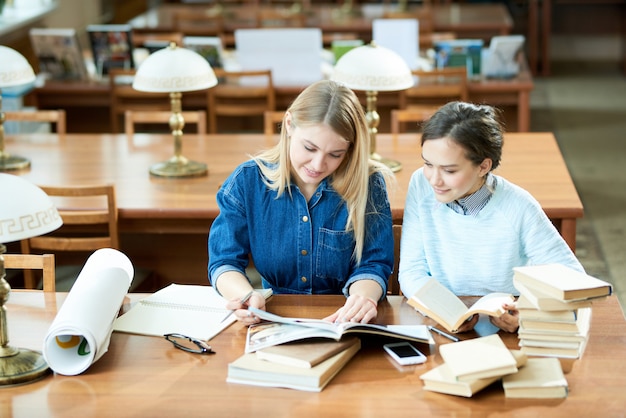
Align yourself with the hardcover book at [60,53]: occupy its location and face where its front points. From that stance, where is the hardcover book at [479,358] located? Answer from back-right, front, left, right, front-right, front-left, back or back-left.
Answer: front

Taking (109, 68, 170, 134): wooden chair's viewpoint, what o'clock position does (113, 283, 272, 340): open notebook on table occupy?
The open notebook on table is roughly at 6 o'clock from the wooden chair.

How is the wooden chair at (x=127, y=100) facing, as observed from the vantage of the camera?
facing away from the viewer

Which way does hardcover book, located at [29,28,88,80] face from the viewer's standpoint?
toward the camera

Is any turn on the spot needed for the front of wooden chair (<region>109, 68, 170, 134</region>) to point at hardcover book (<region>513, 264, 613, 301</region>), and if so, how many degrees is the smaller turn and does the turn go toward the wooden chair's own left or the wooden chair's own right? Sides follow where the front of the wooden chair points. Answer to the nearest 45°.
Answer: approximately 180°

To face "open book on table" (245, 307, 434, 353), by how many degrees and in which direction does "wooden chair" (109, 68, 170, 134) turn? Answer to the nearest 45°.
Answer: approximately 180°

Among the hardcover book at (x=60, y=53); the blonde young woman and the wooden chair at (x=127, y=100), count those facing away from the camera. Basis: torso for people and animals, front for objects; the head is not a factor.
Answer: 1

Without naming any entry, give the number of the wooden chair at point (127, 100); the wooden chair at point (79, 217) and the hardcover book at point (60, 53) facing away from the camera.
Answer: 2

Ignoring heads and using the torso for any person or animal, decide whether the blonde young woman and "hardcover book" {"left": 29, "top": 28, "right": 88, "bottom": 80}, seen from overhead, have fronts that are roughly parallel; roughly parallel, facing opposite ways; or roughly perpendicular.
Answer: roughly parallel

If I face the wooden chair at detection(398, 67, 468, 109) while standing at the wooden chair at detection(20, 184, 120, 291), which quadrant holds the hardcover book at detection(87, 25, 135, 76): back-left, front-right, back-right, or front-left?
front-left

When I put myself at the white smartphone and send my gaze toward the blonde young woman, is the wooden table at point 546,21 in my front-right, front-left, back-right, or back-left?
front-right

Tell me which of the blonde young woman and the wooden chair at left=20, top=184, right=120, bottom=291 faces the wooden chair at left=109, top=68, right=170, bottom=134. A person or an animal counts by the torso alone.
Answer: the wooden chair at left=20, top=184, right=120, bottom=291

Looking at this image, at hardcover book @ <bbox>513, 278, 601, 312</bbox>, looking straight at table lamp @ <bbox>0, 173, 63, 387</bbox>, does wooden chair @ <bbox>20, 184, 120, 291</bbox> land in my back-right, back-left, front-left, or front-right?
front-right

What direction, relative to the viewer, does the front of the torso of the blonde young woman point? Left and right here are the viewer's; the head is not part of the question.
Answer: facing the viewer

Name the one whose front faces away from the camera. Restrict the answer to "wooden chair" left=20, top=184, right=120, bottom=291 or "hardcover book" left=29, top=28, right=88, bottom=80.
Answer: the wooden chair

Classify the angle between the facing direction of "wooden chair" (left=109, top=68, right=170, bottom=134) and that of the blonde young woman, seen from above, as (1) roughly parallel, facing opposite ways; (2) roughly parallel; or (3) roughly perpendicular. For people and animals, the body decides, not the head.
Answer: roughly parallel, facing opposite ways

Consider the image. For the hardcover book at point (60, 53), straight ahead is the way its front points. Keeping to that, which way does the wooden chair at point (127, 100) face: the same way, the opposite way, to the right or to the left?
the opposite way

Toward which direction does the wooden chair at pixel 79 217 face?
away from the camera
